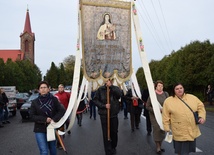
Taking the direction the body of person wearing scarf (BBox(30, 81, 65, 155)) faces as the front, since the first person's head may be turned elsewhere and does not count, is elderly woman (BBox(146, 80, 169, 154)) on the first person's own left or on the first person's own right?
on the first person's own left

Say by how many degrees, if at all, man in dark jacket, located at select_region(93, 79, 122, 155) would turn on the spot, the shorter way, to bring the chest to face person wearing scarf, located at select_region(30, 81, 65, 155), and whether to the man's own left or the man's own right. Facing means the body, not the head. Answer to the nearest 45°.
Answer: approximately 45° to the man's own right

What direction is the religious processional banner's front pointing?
toward the camera

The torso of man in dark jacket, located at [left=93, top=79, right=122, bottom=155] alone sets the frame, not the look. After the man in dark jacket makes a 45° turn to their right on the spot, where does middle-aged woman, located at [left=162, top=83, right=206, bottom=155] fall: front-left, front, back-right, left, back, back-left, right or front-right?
left

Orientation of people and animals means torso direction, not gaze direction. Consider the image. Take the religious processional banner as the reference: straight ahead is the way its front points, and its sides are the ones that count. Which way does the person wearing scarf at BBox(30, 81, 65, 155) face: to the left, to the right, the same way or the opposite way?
the same way

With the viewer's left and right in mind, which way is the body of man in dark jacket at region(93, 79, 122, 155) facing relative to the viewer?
facing the viewer

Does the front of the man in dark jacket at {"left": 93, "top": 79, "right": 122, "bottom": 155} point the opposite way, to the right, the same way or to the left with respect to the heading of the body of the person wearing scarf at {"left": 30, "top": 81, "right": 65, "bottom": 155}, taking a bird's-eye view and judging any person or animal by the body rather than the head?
the same way
